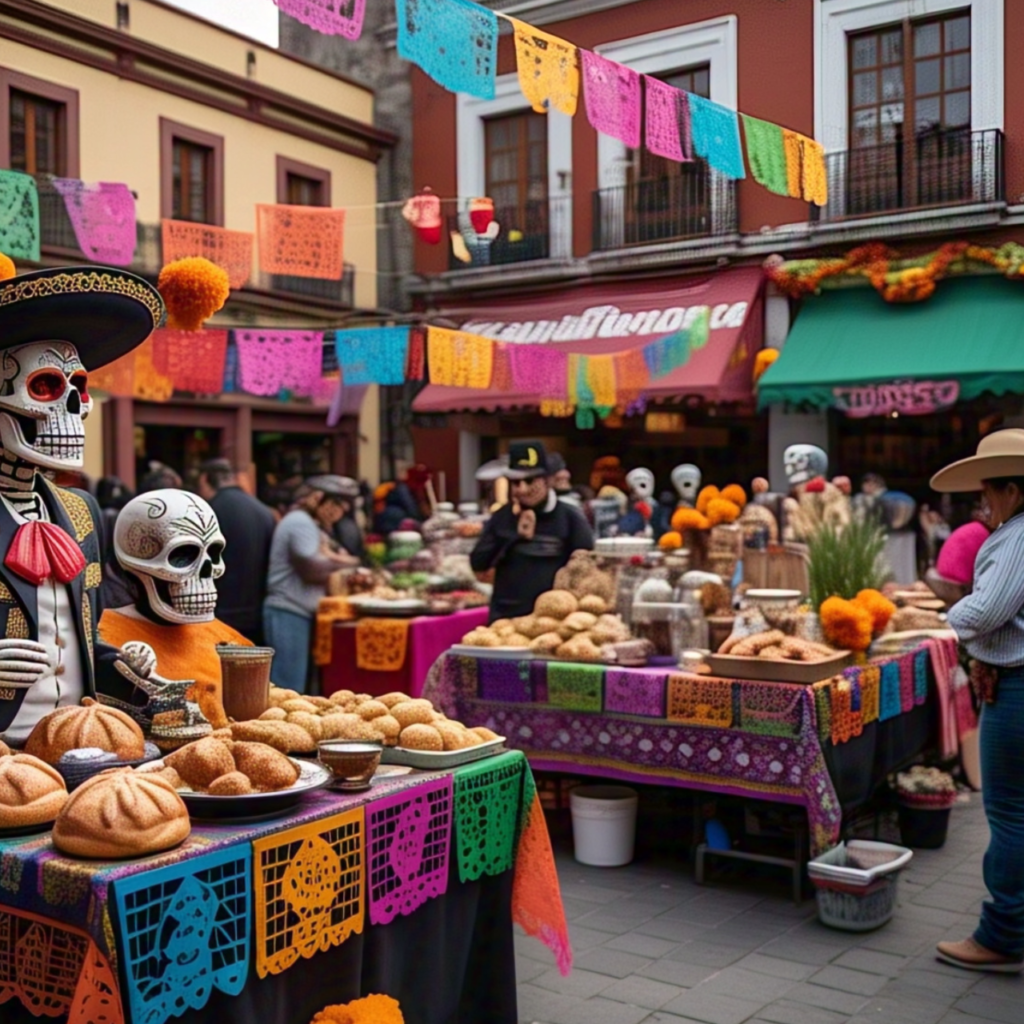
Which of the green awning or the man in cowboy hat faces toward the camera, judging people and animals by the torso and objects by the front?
the green awning

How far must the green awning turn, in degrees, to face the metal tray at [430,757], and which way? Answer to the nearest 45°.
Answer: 0° — it already faces it

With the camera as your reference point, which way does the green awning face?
facing the viewer

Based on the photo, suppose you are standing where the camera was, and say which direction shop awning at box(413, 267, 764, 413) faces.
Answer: facing the viewer and to the left of the viewer

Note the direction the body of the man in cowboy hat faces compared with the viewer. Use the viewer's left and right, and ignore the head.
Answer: facing to the left of the viewer

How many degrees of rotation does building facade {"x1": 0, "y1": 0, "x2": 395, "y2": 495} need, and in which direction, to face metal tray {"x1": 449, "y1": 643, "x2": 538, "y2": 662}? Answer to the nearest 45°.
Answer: approximately 45° to its right

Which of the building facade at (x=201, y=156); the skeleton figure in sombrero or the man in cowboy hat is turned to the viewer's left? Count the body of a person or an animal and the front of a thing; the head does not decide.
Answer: the man in cowboy hat

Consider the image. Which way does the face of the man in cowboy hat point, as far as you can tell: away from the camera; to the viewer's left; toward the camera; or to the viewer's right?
to the viewer's left

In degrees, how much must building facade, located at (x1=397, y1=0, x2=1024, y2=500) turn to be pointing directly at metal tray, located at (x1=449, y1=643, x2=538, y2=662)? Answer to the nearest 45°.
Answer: approximately 45° to its left

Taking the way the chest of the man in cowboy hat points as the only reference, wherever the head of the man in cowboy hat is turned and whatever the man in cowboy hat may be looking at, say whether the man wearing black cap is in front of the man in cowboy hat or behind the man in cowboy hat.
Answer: in front

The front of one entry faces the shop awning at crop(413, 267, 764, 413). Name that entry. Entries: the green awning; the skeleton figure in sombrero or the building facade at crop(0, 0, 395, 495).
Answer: the building facade
